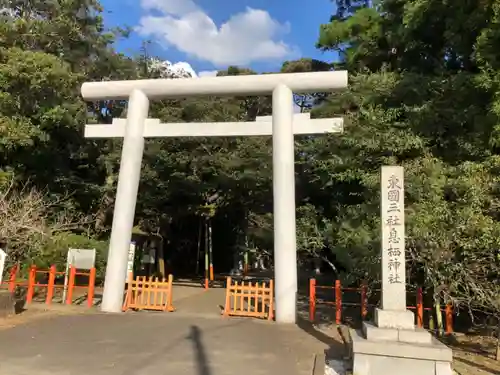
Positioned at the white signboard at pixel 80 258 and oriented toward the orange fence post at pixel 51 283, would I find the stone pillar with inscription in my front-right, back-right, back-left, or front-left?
back-left

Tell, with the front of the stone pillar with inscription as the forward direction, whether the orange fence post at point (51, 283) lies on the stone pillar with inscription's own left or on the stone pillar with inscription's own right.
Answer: on the stone pillar with inscription's own right

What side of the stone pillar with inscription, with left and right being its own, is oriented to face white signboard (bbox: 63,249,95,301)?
right

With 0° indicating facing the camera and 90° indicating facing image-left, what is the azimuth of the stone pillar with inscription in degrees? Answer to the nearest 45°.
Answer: approximately 0°

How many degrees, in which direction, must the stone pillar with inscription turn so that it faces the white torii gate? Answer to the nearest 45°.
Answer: approximately 135° to its right

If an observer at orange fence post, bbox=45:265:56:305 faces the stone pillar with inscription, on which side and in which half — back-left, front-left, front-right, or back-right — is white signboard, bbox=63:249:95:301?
front-left
